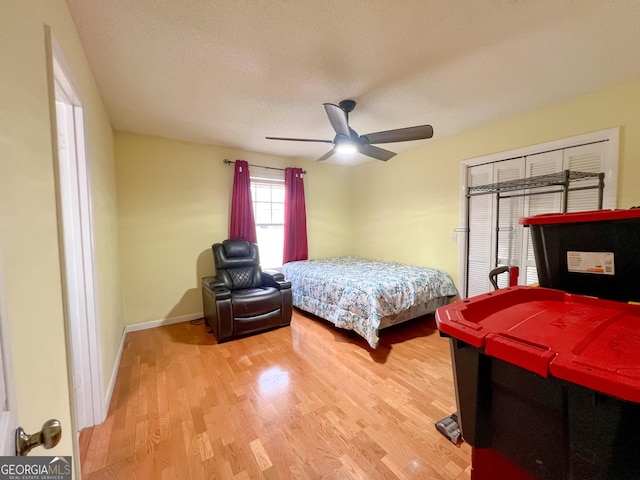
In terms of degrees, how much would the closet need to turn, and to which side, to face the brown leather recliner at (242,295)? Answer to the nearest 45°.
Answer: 0° — it already faces it

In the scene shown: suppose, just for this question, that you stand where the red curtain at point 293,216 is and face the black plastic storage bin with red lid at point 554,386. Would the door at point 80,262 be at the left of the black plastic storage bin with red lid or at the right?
right

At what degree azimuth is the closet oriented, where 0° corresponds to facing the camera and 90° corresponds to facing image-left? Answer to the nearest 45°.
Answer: approximately 45°

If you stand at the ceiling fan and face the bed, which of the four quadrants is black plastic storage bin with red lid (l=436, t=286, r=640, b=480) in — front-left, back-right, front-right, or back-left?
back-right

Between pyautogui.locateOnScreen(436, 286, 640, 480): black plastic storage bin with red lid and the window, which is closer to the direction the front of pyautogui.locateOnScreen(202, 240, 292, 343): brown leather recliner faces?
the black plastic storage bin with red lid
